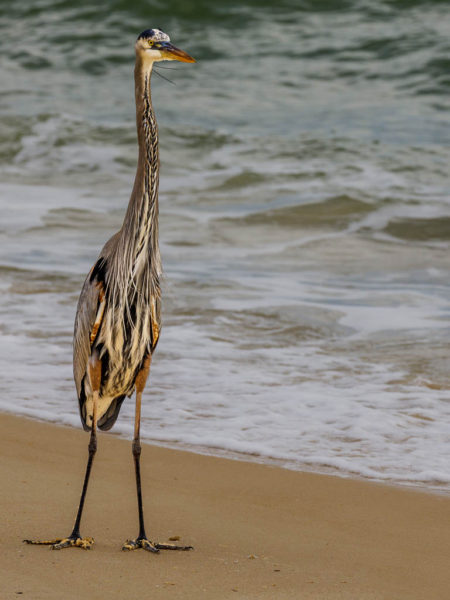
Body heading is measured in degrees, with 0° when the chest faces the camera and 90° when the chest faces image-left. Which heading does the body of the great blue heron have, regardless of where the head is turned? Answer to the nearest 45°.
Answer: approximately 315°
